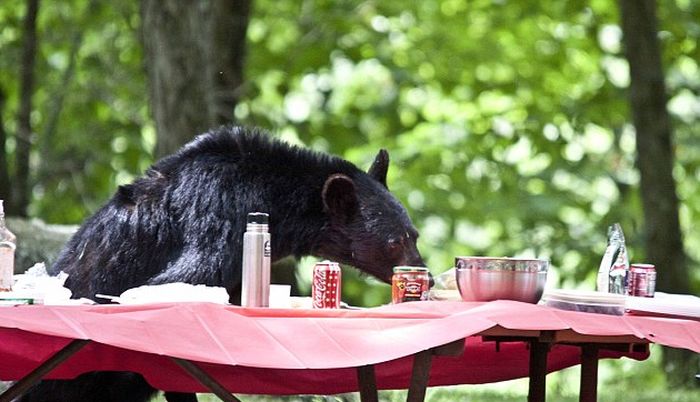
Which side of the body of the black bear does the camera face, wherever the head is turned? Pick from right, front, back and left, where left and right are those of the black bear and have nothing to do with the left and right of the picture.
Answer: right

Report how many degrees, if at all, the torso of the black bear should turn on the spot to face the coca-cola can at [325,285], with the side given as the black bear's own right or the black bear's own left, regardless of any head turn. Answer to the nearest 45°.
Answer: approximately 90° to the black bear's own right

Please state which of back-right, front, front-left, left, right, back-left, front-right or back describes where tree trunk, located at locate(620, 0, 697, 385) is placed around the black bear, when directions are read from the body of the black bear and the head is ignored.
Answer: front-left

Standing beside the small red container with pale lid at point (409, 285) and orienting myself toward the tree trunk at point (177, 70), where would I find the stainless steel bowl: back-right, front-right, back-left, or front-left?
back-right

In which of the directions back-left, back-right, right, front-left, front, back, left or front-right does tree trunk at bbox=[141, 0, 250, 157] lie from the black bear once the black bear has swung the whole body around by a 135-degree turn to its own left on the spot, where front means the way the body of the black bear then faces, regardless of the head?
front-right

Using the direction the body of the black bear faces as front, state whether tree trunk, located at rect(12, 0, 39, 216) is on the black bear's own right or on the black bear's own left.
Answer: on the black bear's own left
